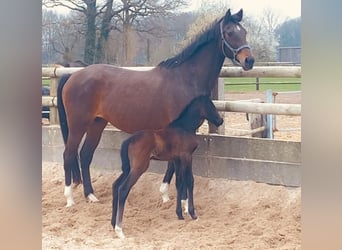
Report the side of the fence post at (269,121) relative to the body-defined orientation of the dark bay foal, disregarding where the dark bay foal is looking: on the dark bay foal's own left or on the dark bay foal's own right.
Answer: on the dark bay foal's own left

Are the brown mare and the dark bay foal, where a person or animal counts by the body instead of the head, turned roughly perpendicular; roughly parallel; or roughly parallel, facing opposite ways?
roughly parallel

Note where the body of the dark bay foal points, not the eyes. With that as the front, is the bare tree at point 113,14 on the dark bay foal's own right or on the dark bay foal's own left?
on the dark bay foal's own left

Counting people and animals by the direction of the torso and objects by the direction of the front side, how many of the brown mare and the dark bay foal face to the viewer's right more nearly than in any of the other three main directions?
2

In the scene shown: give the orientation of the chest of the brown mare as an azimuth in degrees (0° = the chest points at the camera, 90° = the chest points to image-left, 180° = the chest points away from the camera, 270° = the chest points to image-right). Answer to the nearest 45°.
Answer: approximately 270°

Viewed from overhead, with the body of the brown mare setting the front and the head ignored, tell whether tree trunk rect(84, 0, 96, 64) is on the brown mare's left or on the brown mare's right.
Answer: on the brown mare's left

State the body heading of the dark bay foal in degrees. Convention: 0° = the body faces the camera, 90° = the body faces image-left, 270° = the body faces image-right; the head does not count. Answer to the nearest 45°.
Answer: approximately 270°
